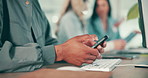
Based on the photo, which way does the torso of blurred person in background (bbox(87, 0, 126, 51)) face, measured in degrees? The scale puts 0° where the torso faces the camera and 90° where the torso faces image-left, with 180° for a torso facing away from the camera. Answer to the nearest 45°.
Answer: approximately 0°

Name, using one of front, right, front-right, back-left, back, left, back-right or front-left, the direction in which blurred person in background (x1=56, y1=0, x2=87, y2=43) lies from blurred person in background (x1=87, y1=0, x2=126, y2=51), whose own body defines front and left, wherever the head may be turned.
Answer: front-right
